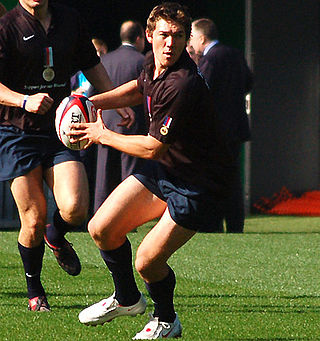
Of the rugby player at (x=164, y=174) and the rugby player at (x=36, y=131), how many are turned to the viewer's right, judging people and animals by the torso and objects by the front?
0

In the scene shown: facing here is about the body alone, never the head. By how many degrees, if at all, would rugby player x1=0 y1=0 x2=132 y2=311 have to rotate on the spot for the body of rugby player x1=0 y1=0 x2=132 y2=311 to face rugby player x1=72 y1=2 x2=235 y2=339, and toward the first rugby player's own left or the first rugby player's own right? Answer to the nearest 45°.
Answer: approximately 45° to the first rugby player's own left

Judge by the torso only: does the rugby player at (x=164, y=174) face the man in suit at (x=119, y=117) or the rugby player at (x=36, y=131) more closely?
the rugby player

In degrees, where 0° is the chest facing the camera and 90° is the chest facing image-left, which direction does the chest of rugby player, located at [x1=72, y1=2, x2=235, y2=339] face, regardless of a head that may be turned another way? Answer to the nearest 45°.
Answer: approximately 45°

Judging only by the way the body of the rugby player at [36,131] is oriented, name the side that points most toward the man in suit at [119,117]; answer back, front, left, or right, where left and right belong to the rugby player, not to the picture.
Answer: back

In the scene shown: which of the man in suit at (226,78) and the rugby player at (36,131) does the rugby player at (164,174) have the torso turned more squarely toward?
the rugby player

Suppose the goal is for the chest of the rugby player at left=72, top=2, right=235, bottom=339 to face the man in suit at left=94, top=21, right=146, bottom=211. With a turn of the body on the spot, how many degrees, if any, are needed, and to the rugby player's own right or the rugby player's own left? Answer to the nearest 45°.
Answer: approximately 135° to the rugby player's own right

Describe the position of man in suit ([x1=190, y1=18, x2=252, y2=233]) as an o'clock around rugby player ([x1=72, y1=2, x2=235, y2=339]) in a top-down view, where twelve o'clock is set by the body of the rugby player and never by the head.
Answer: The man in suit is roughly at 5 o'clock from the rugby player.

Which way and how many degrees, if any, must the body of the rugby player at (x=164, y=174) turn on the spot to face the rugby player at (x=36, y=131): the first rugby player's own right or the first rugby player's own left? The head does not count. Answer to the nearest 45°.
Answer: approximately 90° to the first rugby player's own right

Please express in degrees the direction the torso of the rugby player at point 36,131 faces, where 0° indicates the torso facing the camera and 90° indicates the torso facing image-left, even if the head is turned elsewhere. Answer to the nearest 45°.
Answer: approximately 0°
